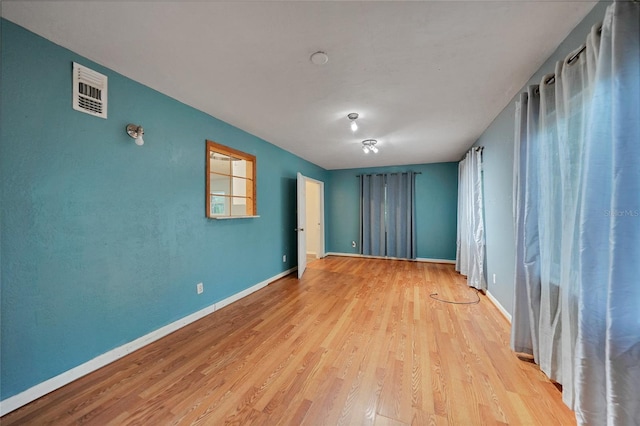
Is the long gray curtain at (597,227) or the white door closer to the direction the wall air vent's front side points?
the long gray curtain

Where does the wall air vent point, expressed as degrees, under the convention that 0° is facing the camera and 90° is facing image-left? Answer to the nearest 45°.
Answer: approximately 315°

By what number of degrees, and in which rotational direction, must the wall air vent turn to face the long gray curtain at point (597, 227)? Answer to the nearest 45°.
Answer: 0° — it already faces it

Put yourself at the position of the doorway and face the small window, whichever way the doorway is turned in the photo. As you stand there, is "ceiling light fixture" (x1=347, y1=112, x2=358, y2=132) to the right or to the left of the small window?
left

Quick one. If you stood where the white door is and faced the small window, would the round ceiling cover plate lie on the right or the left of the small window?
left

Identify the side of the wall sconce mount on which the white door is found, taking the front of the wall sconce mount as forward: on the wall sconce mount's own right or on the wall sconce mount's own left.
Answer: on the wall sconce mount's own left

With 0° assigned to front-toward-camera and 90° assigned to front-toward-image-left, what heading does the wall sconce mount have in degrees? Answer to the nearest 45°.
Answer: approximately 315°

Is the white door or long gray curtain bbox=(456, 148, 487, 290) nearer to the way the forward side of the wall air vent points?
the long gray curtain

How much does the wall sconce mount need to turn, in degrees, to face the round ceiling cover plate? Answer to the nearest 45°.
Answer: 0° — it already faces it

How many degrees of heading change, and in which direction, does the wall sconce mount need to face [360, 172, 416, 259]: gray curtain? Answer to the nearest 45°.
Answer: approximately 45° to its left
